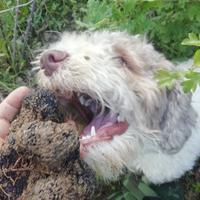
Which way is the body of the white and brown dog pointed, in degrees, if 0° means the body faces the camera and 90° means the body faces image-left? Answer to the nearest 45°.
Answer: approximately 90°

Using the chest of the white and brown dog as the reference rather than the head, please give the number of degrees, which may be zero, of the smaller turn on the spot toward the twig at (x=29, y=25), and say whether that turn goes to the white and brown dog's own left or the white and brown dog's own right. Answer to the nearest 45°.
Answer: approximately 45° to the white and brown dog's own right

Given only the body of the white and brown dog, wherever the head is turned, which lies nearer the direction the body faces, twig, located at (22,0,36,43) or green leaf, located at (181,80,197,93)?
the twig

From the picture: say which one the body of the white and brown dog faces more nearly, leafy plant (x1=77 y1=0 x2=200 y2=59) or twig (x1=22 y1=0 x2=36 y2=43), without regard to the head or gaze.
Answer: the twig
